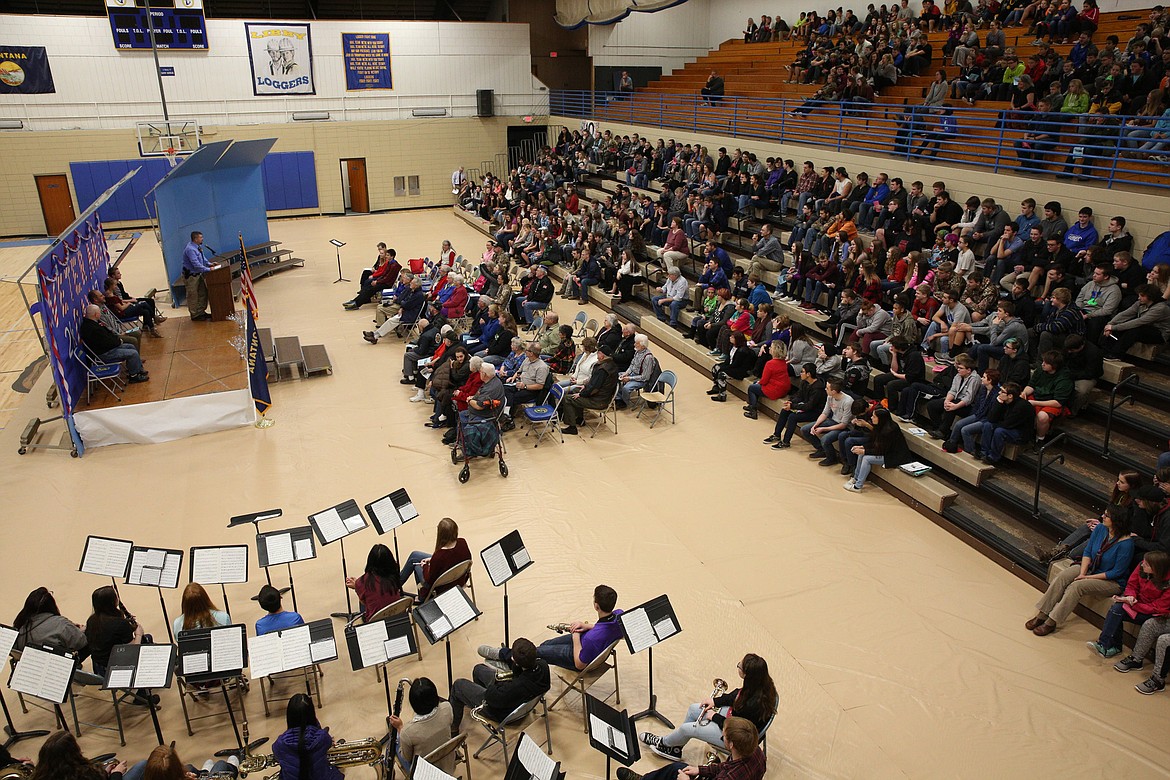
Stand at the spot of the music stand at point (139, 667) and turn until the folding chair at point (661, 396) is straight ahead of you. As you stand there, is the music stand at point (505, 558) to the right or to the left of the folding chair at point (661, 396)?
right

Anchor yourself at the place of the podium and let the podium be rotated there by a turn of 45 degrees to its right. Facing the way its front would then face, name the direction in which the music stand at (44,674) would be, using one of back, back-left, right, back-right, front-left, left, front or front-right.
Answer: front-right

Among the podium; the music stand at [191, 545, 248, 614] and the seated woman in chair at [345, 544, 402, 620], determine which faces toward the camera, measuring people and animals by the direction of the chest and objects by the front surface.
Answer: the music stand

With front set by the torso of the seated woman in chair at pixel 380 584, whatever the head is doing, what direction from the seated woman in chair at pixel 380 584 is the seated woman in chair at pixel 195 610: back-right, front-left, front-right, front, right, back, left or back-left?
front-left

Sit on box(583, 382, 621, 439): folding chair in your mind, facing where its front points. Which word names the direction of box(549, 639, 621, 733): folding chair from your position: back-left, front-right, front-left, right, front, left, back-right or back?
left

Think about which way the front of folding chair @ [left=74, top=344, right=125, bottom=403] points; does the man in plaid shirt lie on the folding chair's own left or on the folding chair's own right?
on the folding chair's own right

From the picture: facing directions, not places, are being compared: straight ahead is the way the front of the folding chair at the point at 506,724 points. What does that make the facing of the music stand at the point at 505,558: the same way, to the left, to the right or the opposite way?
the opposite way

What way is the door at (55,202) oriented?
toward the camera

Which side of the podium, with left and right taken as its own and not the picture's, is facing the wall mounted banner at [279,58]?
left

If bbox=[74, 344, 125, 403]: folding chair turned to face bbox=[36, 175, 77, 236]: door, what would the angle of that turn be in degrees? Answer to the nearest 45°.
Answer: approximately 90° to its left

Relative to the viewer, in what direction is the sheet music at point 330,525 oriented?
toward the camera

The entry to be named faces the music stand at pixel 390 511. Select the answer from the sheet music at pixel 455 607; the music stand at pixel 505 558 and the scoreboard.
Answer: the scoreboard

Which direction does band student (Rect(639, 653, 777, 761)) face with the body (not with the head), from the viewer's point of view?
to the viewer's left

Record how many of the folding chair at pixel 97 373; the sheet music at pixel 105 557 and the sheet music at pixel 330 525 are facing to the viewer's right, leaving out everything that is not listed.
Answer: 1

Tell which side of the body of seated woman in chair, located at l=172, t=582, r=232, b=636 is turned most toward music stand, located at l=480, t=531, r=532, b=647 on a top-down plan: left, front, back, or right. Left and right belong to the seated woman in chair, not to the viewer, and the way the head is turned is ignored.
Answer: right

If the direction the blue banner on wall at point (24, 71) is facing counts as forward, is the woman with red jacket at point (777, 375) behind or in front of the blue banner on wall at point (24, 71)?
in front

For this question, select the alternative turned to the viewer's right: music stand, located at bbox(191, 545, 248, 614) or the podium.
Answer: the podium

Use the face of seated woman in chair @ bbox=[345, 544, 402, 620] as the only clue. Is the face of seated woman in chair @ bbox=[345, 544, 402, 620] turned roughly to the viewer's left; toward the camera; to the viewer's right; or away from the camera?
away from the camera
